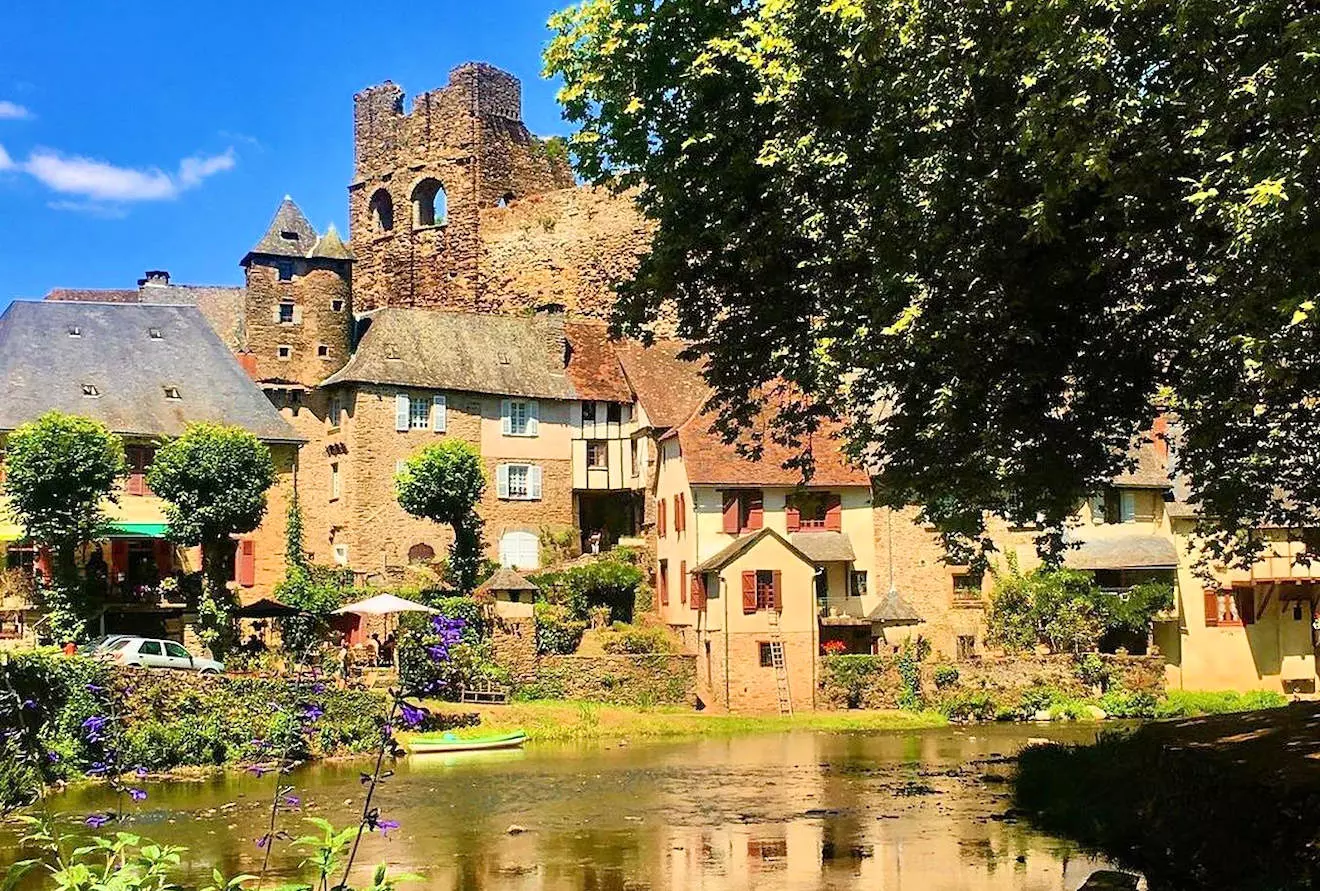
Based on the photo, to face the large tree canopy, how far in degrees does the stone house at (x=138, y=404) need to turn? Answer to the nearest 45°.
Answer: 0° — it already faces it

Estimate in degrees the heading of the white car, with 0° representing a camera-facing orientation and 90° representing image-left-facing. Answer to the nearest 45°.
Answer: approximately 270°

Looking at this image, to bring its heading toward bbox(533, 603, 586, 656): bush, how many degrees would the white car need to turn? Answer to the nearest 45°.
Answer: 0° — it already faces it

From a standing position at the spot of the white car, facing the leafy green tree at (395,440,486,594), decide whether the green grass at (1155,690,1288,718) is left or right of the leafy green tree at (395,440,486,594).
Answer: right

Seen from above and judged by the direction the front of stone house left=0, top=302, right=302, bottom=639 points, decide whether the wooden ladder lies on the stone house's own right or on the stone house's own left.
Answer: on the stone house's own left

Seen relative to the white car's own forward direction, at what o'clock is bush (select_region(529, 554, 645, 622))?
The bush is roughly at 11 o'clock from the white car.

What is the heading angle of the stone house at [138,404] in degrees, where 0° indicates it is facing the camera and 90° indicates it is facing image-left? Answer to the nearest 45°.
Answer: approximately 0°

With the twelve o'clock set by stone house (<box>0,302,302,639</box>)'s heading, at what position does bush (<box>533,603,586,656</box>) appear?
The bush is roughly at 10 o'clock from the stone house.
